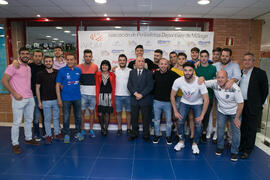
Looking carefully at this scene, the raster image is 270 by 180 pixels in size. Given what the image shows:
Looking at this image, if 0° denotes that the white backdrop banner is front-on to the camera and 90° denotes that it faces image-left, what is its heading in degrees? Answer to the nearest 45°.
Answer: approximately 0°

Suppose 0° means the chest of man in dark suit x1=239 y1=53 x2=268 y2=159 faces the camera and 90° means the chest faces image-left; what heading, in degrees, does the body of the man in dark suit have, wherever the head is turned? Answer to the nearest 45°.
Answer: approximately 45°

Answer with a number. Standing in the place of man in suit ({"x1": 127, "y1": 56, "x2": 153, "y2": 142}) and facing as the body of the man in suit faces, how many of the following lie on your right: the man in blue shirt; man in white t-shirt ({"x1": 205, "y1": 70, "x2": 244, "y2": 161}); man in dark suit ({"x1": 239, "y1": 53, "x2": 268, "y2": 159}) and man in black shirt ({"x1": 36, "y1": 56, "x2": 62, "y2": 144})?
2

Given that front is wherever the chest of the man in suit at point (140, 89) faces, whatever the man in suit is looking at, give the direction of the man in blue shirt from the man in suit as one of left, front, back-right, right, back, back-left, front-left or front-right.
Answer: right

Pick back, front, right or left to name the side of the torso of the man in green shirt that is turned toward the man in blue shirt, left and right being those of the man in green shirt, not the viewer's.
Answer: right
